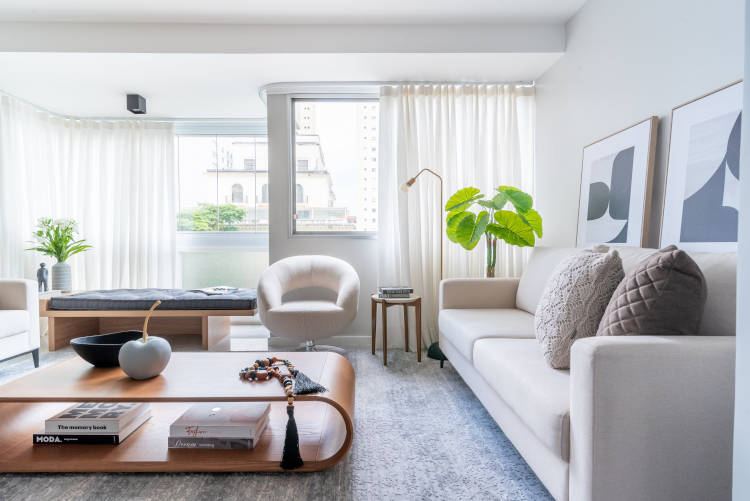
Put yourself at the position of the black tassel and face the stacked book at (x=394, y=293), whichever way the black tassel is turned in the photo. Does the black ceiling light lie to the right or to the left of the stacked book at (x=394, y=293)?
left

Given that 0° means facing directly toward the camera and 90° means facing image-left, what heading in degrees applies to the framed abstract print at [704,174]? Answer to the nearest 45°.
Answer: approximately 45°

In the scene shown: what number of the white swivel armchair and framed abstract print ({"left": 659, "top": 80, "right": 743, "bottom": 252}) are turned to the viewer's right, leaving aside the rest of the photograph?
0

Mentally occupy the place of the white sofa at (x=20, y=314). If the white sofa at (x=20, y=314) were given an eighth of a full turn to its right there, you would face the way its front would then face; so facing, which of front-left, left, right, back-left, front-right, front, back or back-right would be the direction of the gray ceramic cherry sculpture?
front

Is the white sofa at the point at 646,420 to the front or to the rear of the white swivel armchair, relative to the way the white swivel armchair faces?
to the front

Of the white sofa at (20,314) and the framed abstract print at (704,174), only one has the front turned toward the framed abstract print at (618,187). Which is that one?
the white sofa

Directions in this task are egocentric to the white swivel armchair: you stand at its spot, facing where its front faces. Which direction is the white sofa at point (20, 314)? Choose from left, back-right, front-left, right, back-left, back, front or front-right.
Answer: right

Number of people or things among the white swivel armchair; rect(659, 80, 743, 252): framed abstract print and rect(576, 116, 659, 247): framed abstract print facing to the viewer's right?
0

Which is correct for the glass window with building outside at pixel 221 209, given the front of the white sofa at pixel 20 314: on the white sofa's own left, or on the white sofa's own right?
on the white sofa's own left

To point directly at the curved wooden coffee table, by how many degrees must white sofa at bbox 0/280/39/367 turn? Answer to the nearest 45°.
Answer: approximately 45° to its right

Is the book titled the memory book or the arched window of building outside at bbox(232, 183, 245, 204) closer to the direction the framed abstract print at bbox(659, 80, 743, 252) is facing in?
the book titled the memory book

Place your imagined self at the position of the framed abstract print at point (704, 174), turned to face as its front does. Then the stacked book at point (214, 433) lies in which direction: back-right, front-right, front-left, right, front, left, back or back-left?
front

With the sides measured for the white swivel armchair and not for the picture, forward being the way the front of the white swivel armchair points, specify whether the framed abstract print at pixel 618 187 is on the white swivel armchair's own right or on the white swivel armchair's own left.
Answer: on the white swivel armchair's own left

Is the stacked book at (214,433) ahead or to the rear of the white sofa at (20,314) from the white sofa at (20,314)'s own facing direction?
ahead

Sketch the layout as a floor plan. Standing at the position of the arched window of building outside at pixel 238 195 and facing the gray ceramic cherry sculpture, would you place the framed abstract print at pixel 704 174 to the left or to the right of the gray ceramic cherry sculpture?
left

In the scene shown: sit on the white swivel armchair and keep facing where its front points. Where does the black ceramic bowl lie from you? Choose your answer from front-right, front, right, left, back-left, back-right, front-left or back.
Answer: front-right

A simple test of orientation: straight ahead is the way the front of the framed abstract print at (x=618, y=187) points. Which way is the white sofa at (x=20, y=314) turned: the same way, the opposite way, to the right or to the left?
the opposite way

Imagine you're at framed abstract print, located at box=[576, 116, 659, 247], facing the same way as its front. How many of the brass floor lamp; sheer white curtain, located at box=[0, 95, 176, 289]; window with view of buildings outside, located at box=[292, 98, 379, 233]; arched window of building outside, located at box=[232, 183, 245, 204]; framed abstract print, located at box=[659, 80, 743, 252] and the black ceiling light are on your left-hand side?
1

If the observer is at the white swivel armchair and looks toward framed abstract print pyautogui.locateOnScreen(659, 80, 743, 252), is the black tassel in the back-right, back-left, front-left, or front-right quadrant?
front-right

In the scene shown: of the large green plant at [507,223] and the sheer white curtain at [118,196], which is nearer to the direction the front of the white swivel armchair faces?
the large green plant

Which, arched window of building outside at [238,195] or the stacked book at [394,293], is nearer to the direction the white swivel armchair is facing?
the stacked book

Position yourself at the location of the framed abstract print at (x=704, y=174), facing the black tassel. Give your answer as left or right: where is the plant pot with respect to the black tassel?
right

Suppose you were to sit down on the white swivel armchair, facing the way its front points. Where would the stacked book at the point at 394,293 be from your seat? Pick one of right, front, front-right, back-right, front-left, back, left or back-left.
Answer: left
